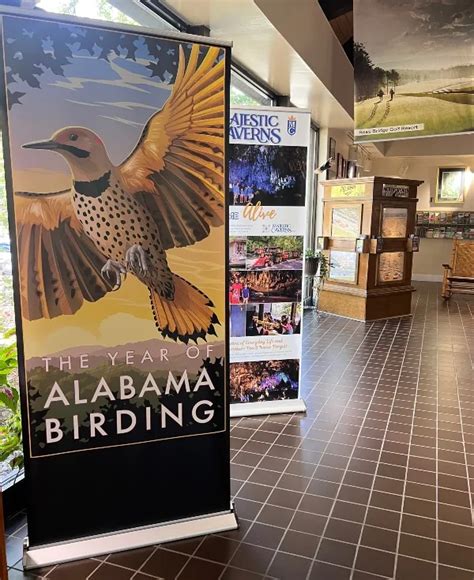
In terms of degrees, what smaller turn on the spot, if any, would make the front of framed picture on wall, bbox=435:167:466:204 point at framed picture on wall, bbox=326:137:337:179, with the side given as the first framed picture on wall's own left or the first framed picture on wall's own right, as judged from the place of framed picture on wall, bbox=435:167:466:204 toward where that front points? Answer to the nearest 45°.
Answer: approximately 45° to the first framed picture on wall's own right

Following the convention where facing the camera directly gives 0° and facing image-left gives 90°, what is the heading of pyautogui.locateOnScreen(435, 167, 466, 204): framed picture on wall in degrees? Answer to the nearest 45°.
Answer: approximately 0°
